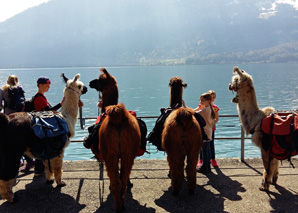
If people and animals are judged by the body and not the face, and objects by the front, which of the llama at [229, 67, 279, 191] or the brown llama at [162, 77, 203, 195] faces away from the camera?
the brown llama

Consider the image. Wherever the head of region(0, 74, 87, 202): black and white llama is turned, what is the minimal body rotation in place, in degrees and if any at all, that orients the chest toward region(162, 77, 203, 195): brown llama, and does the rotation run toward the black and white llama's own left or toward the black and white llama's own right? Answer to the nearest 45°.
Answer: approximately 45° to the black and white llama's own right

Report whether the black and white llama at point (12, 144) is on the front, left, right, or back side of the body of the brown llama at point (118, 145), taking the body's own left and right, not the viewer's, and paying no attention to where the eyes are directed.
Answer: left

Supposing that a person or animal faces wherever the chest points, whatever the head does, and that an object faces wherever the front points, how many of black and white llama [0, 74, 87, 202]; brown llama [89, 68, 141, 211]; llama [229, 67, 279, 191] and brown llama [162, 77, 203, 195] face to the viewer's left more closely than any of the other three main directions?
1

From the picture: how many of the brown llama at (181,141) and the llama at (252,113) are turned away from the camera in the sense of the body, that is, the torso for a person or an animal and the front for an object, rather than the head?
1

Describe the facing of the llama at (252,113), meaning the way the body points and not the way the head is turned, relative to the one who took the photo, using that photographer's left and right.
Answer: facing to the left of the viewer

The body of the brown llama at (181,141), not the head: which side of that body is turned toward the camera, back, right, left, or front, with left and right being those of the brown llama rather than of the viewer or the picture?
back

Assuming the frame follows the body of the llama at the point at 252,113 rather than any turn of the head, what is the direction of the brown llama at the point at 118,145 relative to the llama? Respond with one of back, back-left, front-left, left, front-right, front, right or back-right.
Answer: front-left

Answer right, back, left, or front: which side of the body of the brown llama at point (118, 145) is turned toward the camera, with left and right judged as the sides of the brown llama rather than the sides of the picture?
back

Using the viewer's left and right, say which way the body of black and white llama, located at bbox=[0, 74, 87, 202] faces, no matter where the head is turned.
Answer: facing away from the viewer and to the right of the viewer
